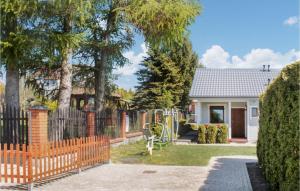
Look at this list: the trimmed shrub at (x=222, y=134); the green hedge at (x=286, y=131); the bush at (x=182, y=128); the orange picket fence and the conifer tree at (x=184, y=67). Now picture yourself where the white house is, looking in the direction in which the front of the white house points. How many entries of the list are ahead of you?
3

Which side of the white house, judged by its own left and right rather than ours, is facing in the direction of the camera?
front

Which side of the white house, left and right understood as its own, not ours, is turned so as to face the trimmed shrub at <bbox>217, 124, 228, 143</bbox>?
front

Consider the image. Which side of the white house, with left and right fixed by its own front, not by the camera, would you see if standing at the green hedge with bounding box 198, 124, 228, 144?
front

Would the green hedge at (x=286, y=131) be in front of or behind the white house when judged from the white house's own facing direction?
in front

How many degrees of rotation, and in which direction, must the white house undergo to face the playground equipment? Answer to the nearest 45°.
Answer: approximately 45° to its right

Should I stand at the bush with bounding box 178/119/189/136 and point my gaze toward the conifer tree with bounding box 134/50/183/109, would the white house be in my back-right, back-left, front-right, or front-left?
back-right

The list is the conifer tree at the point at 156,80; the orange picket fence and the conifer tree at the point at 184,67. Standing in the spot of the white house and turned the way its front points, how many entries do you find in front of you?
1

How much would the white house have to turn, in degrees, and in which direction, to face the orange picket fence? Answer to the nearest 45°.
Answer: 0° — it already faces it
